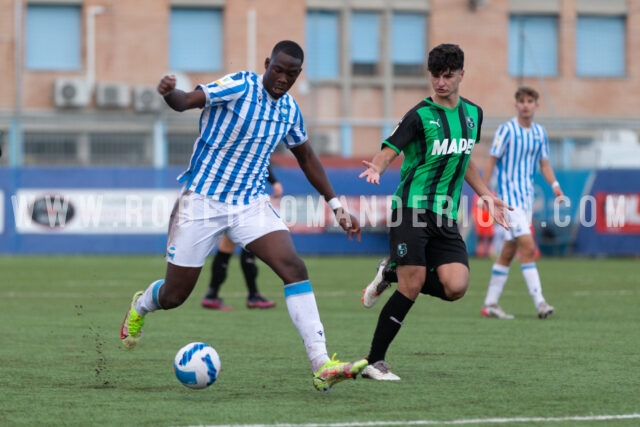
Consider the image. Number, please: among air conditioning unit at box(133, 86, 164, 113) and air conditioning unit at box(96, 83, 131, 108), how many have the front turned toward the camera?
2

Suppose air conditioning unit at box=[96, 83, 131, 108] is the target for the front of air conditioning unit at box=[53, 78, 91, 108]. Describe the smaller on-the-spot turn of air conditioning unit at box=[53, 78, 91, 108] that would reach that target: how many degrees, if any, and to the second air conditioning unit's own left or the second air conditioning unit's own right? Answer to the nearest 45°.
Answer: approximately 90° to the second air conditioning unit's own left

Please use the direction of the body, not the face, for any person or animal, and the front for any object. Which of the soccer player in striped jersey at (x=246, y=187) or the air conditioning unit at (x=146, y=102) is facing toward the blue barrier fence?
the air conditioning unit

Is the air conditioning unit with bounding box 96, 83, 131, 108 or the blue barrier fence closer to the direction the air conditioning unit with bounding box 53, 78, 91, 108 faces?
the blue barrier fence

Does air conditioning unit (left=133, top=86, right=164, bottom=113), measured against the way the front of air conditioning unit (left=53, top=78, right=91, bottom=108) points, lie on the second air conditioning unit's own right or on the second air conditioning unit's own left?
on the second air conditioning unit's own left

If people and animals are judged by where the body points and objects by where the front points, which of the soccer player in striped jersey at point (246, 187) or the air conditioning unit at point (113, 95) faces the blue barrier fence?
the air conditioning unit

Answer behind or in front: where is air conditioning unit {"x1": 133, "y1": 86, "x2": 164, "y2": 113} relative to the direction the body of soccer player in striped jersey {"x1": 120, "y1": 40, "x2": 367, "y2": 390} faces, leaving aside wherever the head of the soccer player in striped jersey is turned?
behind

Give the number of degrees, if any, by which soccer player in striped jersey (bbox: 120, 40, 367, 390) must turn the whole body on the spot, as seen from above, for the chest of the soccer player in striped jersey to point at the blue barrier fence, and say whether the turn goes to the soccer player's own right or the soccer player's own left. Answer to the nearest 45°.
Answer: approximately 135° to the soccer player's own left

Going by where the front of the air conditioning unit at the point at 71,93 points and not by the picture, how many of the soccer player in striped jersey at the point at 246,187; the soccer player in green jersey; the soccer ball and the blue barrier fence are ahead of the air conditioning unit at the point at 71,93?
4

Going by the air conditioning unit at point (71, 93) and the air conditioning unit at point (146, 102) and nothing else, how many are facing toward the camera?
2

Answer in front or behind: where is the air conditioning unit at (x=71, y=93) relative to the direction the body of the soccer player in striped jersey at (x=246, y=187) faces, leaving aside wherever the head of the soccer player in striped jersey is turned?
behind
